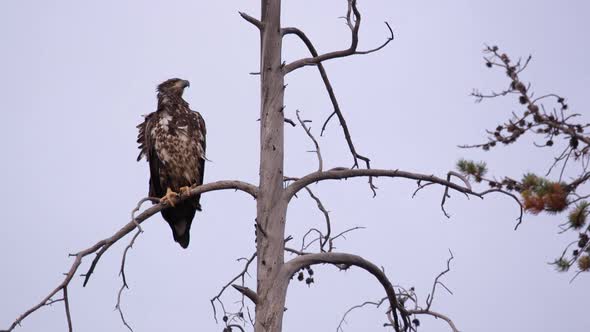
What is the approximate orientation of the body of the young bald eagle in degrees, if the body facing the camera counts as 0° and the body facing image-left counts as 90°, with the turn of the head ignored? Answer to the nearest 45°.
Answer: approximately 0°
